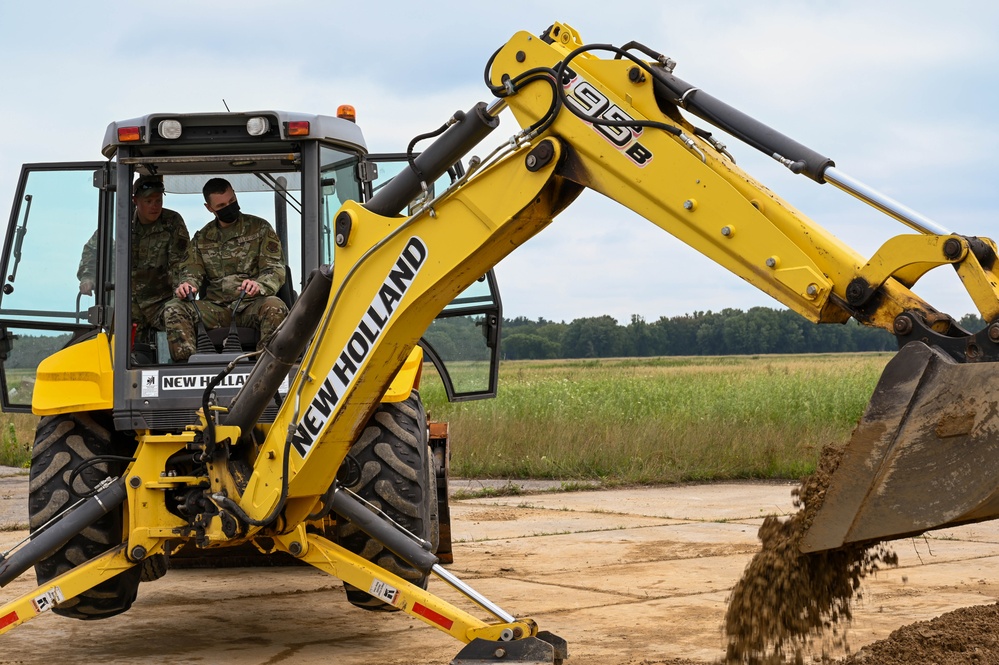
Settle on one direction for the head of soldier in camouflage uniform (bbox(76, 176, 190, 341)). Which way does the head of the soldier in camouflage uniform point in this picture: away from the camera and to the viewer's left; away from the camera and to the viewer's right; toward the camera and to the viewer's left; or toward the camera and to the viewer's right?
toward the camera and to the viewer's right

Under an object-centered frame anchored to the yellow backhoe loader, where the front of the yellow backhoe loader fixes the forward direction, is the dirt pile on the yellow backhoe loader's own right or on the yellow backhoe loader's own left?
on the yellow backhoe loader's own right

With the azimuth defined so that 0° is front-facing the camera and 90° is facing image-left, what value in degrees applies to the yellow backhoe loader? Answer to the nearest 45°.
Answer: approximately 180°

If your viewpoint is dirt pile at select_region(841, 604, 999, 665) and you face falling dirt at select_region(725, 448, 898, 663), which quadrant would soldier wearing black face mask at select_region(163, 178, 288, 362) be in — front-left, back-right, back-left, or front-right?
front-right
